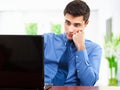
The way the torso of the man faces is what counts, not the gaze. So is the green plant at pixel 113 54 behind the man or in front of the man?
behind

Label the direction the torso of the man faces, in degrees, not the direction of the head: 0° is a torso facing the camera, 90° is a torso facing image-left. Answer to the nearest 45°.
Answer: approximately 45°
